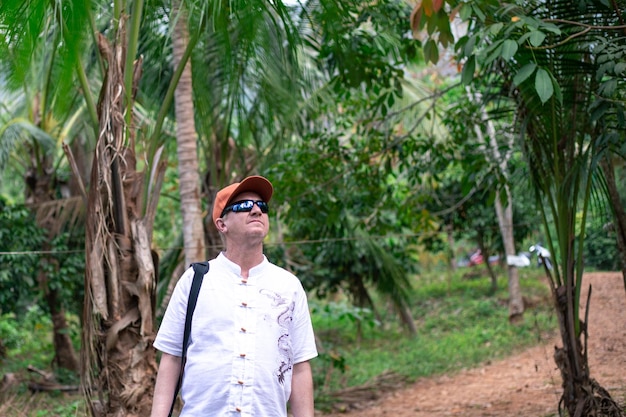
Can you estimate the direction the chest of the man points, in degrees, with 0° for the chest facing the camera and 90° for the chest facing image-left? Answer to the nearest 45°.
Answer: approximately 0°

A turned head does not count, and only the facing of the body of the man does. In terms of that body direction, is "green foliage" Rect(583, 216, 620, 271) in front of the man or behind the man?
behind

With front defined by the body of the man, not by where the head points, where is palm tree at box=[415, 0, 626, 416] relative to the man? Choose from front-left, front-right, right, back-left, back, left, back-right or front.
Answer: back-left

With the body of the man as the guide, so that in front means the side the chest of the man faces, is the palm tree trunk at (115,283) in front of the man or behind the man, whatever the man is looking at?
behind

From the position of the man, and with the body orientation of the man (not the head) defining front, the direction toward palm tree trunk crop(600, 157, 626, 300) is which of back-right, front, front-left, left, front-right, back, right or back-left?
back-left

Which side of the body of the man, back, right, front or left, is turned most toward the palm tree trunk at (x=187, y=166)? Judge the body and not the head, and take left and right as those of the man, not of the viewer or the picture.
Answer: back

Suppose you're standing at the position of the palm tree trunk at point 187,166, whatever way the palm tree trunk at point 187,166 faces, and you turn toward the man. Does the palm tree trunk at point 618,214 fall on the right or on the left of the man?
left

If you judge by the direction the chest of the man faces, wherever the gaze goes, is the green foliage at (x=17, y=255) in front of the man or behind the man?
behind

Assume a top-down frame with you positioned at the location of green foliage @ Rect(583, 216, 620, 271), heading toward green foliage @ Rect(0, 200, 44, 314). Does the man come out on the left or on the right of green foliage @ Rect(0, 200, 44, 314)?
left
